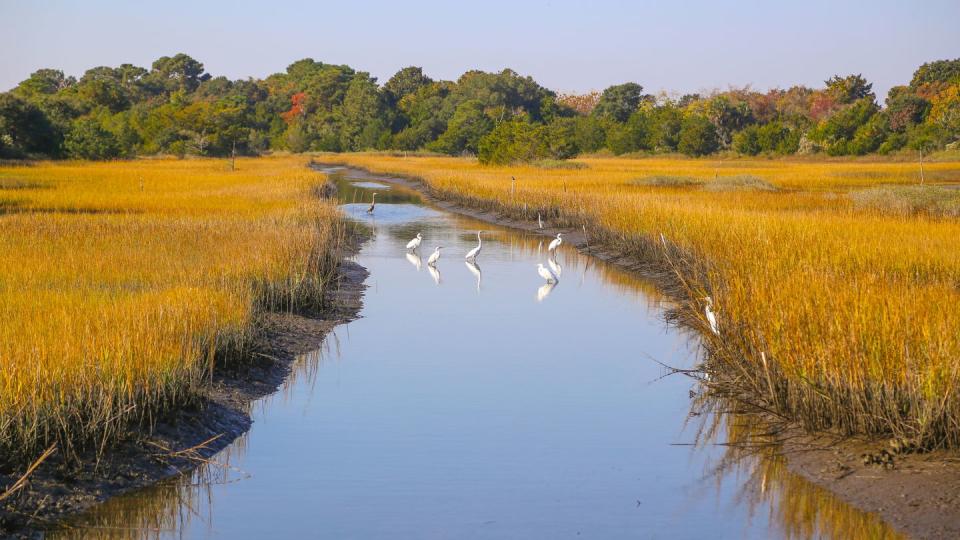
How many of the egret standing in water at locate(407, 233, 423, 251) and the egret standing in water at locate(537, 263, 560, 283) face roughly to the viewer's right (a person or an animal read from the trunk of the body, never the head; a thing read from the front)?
1

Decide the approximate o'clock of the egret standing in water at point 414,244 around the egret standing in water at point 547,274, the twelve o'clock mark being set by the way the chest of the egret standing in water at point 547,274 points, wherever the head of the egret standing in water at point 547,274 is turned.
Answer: the egret standing in water at point 414,244 is roughly at 2 o'clock from the egret standing in water at point 547,274.

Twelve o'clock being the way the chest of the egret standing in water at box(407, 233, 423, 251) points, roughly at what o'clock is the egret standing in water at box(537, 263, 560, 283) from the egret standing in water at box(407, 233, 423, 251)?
the egret standing in water at box(537, 263, 560, 283) is roughly at 2 o'clock from the egret standing in water at box(407, 233, 423, 251).

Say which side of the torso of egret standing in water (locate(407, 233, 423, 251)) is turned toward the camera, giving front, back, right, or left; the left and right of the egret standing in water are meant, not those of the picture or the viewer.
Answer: right

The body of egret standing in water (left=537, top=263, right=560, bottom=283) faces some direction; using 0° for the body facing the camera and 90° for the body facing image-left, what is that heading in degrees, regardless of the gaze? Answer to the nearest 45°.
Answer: approximately 90°

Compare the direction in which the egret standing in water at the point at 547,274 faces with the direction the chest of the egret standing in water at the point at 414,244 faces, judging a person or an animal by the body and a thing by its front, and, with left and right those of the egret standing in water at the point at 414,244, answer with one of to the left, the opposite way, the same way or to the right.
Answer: the opposite way

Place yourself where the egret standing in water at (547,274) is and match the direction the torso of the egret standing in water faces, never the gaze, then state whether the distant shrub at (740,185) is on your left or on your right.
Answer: on your right

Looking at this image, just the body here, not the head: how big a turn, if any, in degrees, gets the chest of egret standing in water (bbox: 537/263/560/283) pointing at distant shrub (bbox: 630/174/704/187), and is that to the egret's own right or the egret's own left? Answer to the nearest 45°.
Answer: approximately 90° to the egret's own right
